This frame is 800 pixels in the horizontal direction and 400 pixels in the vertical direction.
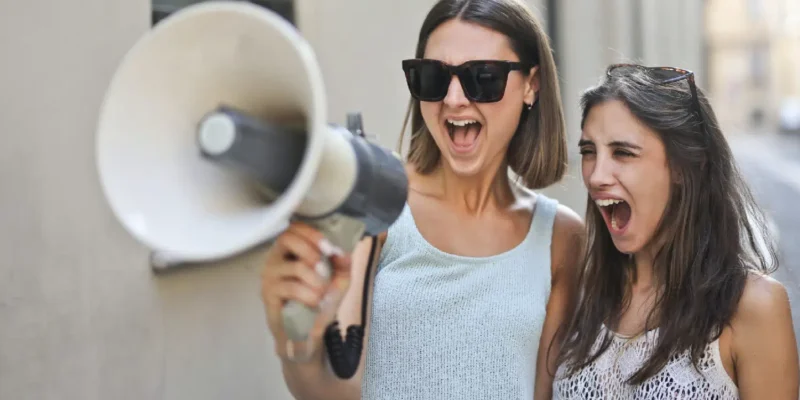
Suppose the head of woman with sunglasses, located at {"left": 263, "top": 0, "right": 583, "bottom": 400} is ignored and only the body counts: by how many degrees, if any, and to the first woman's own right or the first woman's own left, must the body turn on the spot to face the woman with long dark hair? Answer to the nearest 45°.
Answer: approximately 90° to the first woman's own left

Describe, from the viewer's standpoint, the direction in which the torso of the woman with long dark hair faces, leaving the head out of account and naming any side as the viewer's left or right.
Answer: facing the viewer and to the left of the viewer

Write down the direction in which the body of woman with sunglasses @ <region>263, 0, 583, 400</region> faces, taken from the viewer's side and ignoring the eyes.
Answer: toward the camera

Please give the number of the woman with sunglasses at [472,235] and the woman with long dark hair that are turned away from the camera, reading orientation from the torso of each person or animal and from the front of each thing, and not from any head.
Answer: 0

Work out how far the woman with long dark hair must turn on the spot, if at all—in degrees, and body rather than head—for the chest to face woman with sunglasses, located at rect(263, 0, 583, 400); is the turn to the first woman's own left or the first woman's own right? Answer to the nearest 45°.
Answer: approximately 45° to the first woman's own right

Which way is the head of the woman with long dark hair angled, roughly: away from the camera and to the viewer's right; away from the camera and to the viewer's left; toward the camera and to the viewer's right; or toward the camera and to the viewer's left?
toward the camera and to the viewer's left
